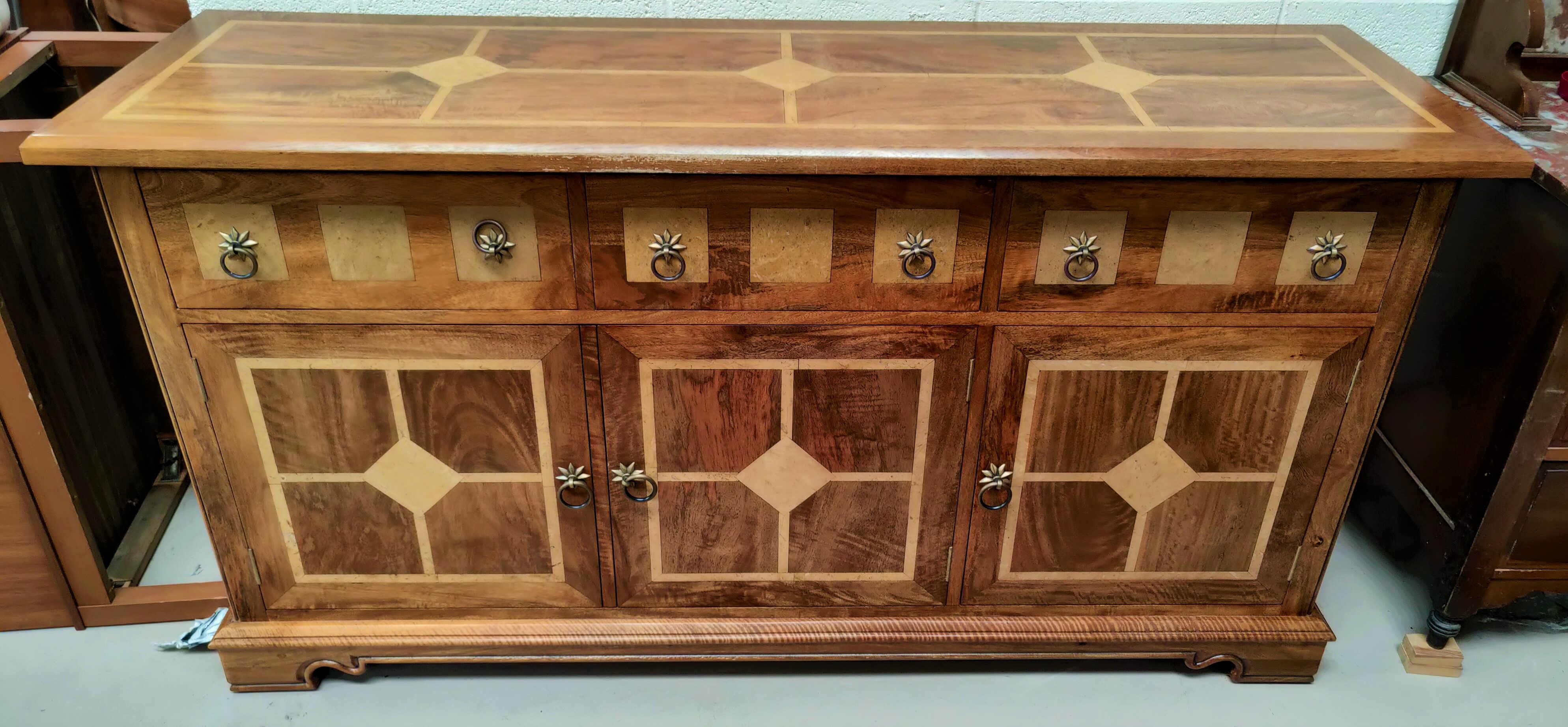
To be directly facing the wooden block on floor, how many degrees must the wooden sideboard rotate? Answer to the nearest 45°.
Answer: approximately 90° to its left

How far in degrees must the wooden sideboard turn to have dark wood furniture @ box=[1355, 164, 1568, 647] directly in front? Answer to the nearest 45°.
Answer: approximately 90° to its left

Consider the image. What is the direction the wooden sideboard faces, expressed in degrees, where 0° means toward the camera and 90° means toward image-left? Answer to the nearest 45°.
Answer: approximately 0°

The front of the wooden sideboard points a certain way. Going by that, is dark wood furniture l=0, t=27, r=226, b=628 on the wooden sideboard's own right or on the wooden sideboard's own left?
on the wooden sideboard's own right
